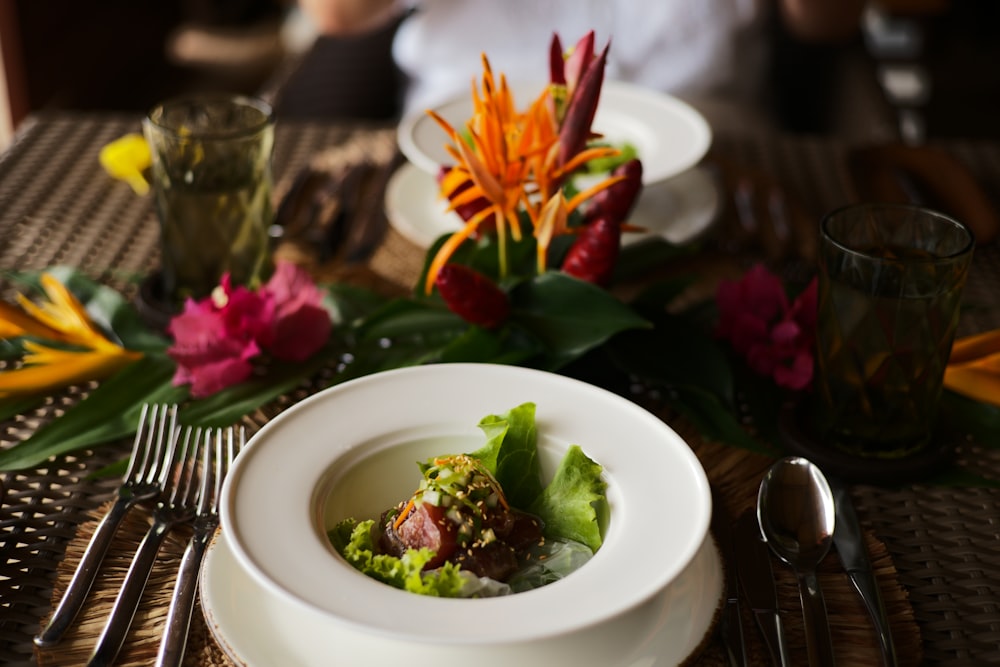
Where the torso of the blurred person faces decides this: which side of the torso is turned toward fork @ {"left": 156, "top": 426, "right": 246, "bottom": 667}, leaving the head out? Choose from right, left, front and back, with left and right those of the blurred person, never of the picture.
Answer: front

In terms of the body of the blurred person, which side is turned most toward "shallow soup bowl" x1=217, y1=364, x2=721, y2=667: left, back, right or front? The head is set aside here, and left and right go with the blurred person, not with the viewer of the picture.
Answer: front

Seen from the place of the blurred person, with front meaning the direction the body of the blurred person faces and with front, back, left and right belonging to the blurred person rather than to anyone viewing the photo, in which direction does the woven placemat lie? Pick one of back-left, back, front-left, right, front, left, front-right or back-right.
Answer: front

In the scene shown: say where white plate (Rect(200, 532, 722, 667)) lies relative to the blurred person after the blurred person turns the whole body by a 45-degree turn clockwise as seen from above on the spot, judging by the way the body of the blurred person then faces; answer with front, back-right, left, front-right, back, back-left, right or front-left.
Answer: front-left

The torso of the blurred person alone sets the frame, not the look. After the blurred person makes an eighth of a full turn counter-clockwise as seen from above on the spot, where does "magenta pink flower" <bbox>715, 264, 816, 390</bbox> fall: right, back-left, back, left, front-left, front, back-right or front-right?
front-right

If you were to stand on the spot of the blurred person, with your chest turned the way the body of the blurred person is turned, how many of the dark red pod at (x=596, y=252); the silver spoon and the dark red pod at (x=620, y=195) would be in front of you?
3

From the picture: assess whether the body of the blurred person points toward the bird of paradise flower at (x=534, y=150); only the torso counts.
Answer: yes

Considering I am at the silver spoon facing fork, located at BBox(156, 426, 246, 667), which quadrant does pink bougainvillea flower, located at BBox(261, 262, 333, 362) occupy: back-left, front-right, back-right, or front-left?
front-right

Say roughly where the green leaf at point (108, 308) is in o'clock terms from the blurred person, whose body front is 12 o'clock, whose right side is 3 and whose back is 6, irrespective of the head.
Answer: The green leaf is roughly at 1 o'clock from the blurred person.

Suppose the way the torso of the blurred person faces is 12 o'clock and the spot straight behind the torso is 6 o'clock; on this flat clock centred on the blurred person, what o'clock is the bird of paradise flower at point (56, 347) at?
The bird of paradise flower is roughly at 1 o'clock from the blurred person.

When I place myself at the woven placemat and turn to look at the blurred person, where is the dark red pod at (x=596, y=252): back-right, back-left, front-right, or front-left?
front-right

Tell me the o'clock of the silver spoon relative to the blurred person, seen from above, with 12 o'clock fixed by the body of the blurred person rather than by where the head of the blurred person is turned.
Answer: The silver spoon is roughly at 12 o'clock from the blurred person.

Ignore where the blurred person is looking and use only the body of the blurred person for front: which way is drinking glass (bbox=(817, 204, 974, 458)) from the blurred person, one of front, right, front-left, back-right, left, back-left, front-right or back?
front

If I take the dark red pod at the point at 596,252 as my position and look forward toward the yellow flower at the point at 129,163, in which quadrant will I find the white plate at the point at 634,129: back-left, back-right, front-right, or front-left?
front-right

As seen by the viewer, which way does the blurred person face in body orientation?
toward the camera

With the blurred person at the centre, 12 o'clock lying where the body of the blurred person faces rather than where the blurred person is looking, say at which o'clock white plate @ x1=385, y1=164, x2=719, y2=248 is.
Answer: The white plate is roughly at 12 o'clock from the blurred person.

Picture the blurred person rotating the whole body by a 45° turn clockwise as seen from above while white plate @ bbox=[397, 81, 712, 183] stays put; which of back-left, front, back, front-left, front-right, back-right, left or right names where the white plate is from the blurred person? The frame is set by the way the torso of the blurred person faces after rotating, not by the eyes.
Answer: front-left
